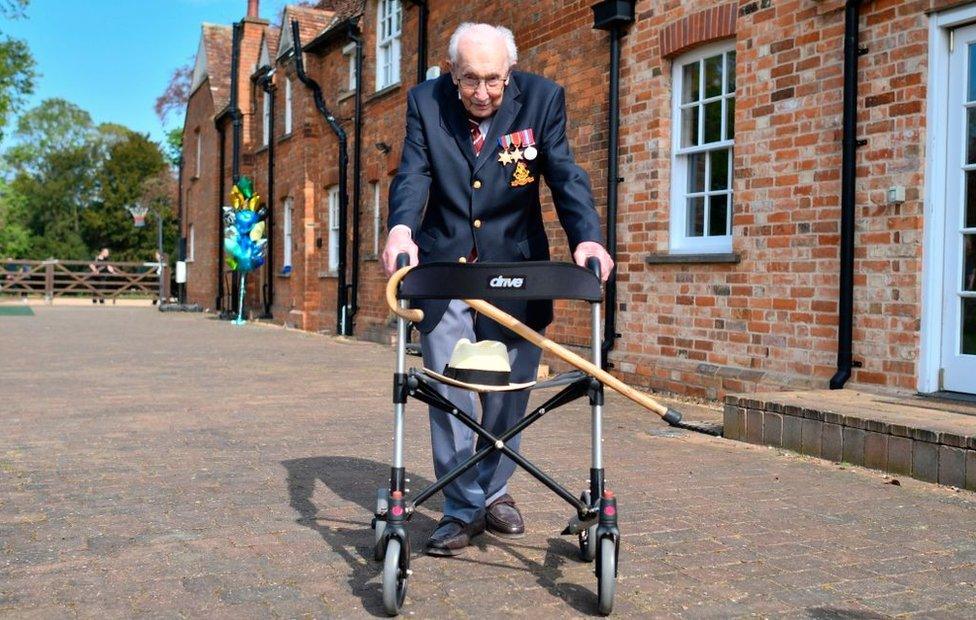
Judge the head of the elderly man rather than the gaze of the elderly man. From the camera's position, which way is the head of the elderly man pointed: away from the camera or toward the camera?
toward the camera

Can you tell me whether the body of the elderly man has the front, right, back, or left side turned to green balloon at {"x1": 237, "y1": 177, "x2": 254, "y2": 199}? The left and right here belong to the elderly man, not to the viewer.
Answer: back

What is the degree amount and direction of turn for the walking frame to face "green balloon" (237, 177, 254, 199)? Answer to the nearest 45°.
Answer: approximately 180°

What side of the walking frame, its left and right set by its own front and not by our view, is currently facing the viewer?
front
